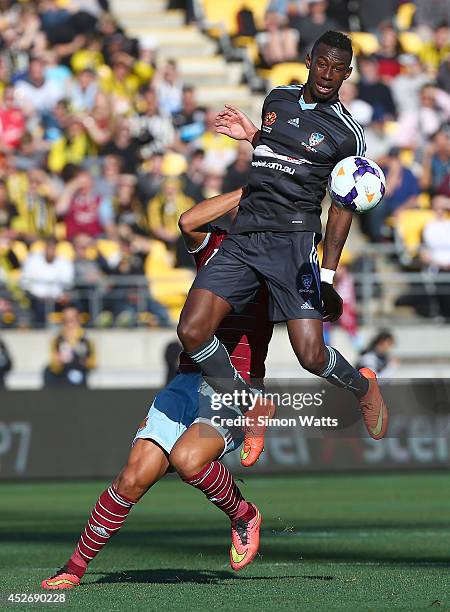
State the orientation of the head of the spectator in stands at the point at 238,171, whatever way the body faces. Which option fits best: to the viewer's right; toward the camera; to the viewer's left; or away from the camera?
toward the camera

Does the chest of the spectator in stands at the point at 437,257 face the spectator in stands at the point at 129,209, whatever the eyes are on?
no

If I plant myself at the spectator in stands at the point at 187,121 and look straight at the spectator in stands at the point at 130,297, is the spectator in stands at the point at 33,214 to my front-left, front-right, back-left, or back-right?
front-right

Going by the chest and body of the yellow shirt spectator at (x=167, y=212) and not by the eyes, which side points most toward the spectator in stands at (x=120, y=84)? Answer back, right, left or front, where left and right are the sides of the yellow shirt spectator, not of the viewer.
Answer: back

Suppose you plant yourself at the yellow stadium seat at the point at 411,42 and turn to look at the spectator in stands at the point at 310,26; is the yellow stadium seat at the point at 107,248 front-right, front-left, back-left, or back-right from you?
front-left

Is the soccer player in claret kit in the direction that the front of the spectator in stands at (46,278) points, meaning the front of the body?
yes

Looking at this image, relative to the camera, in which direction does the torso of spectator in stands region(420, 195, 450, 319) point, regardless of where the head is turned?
toward the camera

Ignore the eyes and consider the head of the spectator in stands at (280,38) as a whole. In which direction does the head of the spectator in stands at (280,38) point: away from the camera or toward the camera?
toward the camera

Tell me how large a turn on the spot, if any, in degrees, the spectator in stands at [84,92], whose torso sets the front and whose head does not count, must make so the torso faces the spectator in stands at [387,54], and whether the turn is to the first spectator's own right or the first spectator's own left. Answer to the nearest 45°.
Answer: approximately 90° to the first spectator's own left

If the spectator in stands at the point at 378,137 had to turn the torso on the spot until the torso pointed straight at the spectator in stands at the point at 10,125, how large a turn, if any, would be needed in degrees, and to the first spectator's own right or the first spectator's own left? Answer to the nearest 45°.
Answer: approximately 90° to the first spectator's own right

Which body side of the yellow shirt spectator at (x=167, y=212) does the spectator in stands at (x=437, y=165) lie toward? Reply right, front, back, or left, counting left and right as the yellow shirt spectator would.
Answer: left

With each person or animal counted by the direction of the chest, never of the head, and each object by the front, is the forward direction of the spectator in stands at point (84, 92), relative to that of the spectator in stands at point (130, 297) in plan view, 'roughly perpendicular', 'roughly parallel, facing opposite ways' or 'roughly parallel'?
roughly parallel

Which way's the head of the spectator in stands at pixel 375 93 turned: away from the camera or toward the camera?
toward the camera
